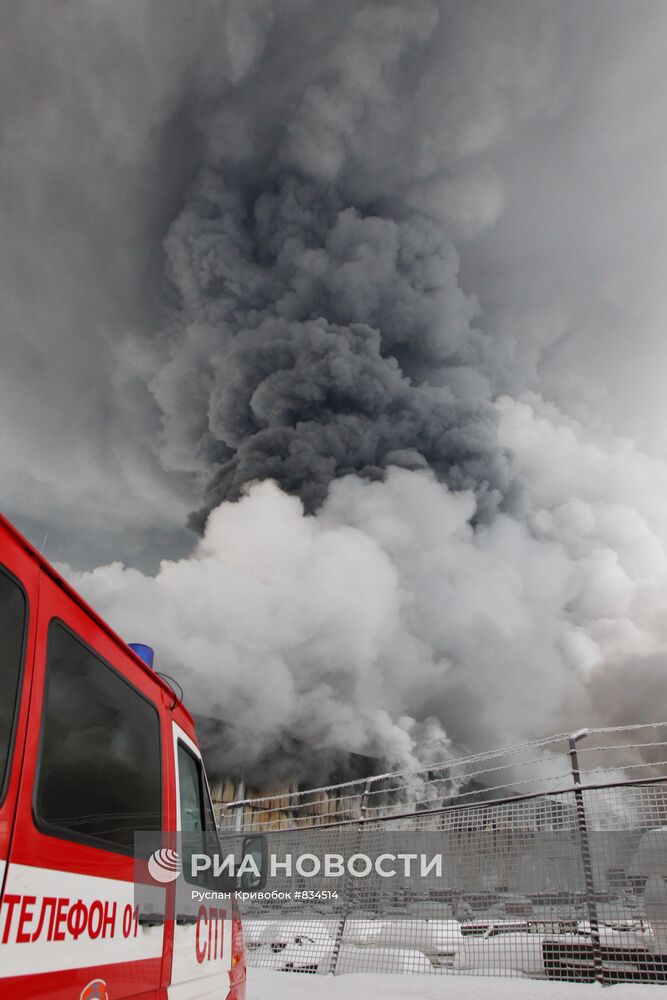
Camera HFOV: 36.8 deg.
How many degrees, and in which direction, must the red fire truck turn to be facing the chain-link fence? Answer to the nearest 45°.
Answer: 0° — it already faces it

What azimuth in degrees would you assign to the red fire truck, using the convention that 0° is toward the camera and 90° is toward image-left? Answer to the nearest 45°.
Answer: approximately 225°
